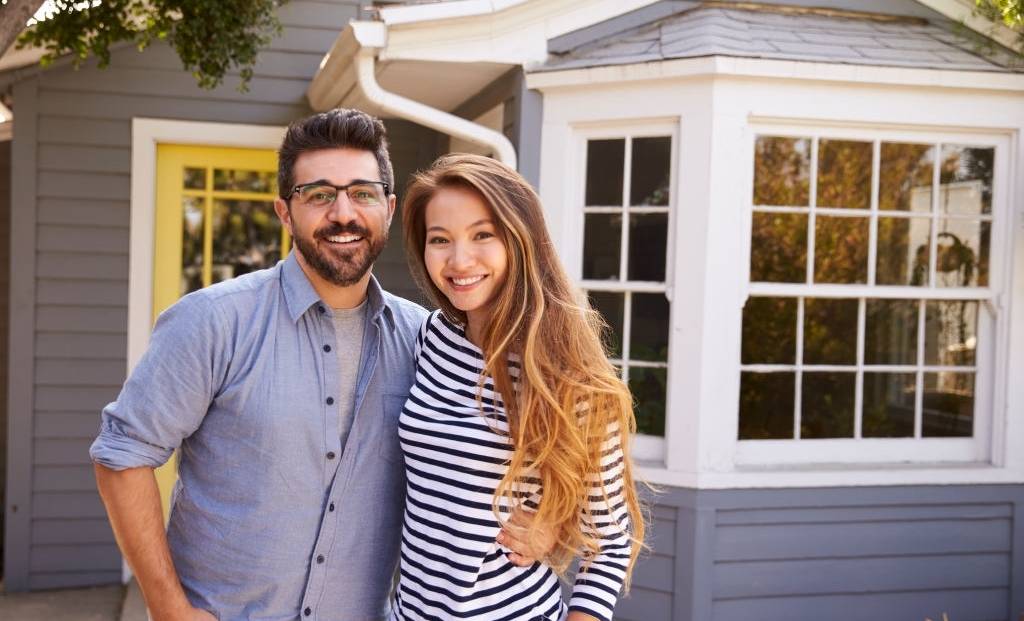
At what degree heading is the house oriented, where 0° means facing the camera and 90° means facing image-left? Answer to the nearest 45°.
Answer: approximately 0°

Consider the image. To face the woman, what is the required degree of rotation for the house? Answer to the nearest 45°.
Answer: approximately 45° to its right
